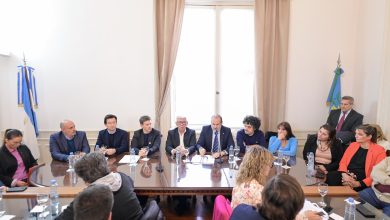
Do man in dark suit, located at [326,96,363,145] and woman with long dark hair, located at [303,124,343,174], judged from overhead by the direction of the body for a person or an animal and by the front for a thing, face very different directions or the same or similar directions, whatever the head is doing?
same or similar directions

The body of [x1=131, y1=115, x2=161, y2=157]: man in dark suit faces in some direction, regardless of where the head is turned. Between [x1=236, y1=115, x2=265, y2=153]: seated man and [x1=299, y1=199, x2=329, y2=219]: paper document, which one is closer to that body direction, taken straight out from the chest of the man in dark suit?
the paper document

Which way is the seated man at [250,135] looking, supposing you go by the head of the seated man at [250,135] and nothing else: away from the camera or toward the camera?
toward the camera

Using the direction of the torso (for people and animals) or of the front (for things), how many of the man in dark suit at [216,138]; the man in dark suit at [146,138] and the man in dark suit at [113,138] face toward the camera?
3

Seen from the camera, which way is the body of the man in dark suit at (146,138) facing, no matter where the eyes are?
toward the camera

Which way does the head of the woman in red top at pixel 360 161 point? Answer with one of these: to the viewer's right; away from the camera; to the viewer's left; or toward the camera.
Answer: to the viewer's left

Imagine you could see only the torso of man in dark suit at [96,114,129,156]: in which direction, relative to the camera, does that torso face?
toward the camera

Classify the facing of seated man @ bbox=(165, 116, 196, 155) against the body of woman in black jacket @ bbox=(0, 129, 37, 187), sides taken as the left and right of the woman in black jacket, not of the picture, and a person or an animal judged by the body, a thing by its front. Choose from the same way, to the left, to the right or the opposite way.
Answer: to the right

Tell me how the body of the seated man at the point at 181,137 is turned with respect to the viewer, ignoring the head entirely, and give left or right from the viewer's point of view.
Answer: facing the viewer

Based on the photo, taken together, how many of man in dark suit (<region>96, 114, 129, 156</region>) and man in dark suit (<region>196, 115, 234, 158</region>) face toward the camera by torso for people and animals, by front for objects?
2

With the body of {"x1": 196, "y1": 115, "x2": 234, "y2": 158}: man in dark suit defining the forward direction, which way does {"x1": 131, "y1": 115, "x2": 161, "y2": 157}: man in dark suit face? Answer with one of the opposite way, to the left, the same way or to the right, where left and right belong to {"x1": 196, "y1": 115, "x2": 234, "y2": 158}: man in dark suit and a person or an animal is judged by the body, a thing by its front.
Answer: the same way

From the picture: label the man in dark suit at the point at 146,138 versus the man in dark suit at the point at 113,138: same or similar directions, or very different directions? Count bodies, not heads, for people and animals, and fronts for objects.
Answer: same or similar directions

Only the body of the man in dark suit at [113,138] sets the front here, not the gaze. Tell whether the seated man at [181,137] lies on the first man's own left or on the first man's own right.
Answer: on the first man's own left

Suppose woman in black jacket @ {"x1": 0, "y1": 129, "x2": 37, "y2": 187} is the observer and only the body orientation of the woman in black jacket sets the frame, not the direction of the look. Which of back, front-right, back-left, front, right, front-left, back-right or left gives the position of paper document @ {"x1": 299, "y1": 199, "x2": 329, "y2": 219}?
front

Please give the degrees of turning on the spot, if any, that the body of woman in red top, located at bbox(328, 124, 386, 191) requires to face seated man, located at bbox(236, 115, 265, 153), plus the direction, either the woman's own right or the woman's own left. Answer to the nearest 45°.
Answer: approximately 45° to the woman's own right

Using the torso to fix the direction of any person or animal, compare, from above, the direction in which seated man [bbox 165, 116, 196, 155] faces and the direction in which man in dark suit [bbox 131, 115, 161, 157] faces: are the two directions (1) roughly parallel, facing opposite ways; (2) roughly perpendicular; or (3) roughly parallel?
roughly parallel

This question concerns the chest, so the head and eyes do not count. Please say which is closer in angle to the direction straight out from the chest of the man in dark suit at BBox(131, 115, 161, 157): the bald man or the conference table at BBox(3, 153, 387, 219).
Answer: the conference table
